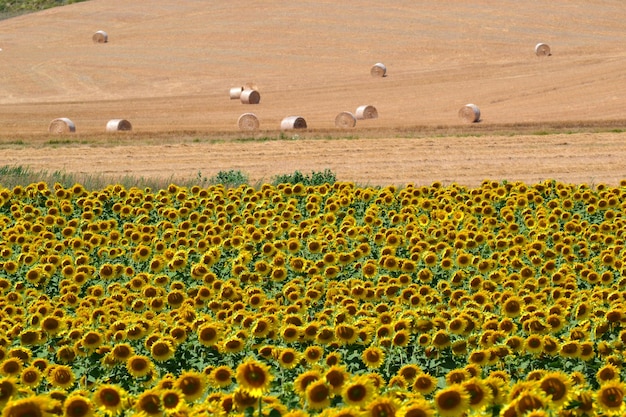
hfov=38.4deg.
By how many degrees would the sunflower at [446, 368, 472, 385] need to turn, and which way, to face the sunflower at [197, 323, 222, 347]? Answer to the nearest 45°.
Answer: approximately 135° to its right

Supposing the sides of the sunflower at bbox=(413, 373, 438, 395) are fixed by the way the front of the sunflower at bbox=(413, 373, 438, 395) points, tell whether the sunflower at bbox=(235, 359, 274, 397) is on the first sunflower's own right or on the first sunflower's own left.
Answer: on the first sunflower's own right

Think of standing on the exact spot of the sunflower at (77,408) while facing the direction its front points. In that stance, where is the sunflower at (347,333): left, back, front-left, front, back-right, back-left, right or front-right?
back-left

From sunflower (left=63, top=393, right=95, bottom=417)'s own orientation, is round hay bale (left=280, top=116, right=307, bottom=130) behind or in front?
behind

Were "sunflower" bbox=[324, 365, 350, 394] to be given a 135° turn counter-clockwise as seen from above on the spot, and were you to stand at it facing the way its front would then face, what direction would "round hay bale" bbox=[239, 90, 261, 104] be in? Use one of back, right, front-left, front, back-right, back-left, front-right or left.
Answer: front-left

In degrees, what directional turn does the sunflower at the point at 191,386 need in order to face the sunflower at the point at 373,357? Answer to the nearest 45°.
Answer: approximately 135° to its left

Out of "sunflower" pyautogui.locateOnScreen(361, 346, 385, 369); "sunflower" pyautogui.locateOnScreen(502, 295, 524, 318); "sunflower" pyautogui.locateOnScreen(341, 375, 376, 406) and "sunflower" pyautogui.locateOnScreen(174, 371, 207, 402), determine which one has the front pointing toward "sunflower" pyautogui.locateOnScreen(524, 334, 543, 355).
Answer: "sunflower" pyautogui.locateOnScreen(502, 295, 524, 318)

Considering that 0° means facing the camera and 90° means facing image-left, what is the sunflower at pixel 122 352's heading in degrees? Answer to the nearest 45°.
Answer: approximately 0°

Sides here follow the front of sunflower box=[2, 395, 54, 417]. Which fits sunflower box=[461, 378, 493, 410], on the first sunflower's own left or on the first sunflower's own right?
on the first sunflower's own left

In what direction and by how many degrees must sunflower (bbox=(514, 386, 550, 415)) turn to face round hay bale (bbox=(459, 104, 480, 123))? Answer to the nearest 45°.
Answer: approximately 180°

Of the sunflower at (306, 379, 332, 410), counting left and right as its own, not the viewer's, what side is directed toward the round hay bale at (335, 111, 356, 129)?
back

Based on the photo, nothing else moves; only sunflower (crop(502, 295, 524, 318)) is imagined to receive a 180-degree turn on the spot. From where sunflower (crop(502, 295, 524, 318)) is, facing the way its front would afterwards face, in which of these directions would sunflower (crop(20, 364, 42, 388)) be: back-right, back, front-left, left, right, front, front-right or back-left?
back-left

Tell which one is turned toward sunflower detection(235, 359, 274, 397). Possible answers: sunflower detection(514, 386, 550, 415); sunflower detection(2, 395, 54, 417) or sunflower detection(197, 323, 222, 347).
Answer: sunflower detection(197, 323, 222, 347)

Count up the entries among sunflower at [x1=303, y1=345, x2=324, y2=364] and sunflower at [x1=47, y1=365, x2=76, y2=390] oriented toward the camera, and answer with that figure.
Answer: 2

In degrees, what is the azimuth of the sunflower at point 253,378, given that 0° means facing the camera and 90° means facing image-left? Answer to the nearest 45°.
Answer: approximately 0°

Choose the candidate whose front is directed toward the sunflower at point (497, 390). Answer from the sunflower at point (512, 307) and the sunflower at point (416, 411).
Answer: the sunflower at point (512, 307)
